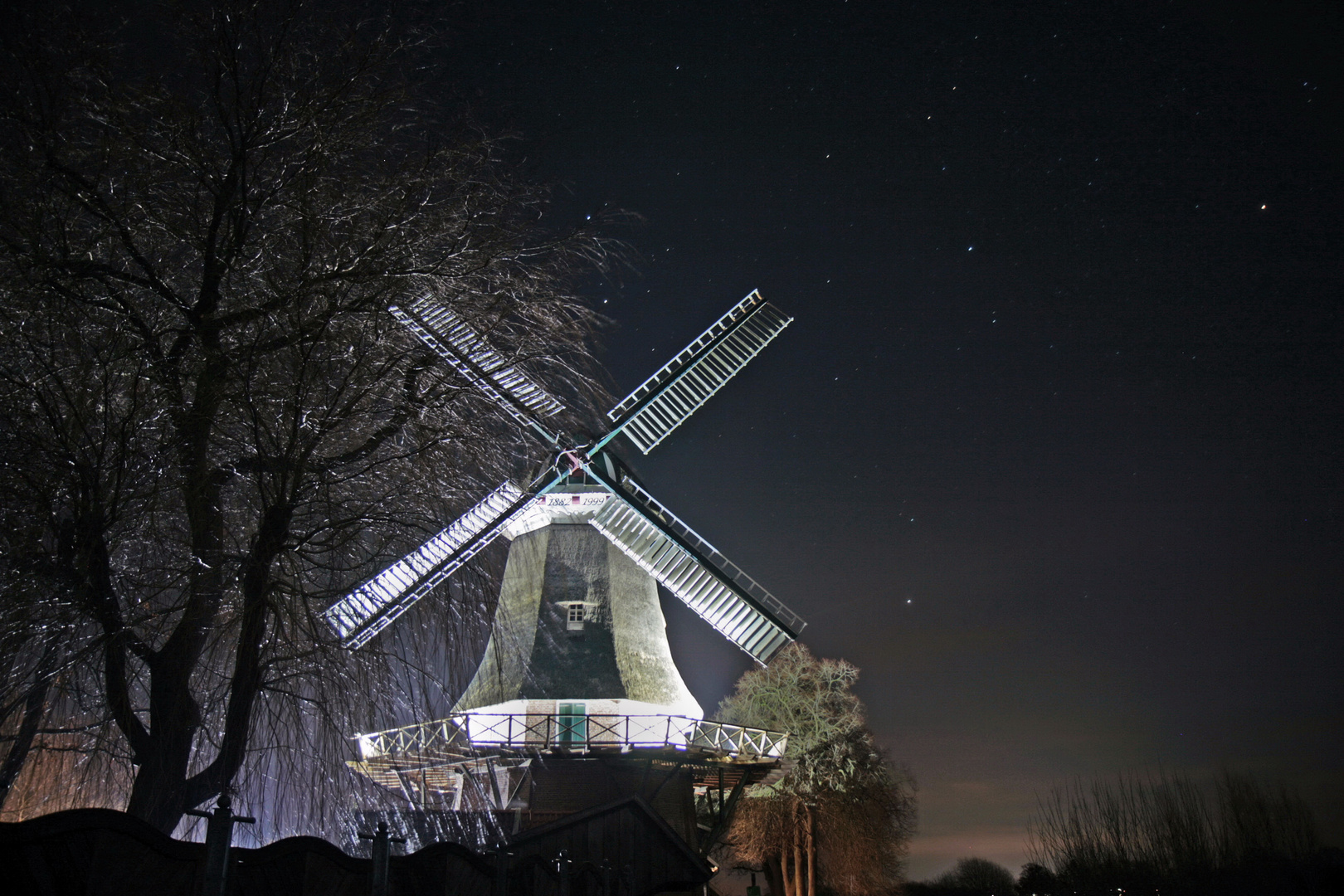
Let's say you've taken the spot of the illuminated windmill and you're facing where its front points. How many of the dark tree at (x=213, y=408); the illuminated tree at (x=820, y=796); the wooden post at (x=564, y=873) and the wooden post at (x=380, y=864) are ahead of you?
3

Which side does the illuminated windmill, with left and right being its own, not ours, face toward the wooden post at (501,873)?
front

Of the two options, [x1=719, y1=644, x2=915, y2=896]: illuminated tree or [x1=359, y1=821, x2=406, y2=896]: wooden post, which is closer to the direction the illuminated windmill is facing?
the wooden post

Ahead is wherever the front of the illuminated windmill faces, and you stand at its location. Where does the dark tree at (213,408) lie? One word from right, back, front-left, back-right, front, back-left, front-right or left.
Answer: front

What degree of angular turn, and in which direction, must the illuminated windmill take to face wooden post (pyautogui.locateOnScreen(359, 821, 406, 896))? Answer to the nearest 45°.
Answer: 0° — it already faces it

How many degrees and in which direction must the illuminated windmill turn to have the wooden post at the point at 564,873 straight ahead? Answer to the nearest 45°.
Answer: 0° — it already faces it

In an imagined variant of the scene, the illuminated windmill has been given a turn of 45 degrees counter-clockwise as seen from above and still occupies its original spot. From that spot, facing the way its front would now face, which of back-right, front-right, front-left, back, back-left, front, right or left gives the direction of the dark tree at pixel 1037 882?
left

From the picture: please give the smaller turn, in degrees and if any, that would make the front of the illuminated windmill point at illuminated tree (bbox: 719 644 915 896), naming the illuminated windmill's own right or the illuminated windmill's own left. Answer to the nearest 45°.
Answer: approximately 135° to the illuminated windmill's own left

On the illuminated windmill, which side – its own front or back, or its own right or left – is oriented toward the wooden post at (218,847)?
front

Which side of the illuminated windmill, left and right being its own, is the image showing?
front
